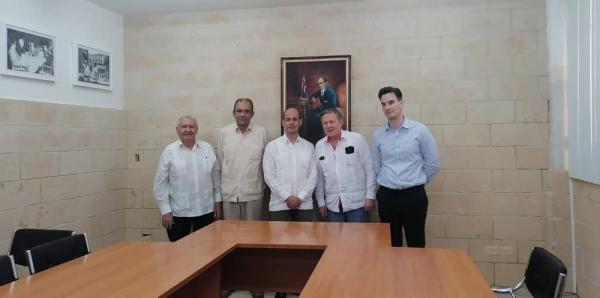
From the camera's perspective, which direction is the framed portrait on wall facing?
toward the camera

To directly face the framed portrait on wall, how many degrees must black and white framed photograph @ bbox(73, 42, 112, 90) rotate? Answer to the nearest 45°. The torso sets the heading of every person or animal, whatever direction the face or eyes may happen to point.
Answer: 0° — it already faces it

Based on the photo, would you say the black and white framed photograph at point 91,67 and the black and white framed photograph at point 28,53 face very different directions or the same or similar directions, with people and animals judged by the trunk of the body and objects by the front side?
same or similar directions

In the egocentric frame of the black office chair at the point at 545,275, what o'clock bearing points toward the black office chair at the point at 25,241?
the black office chair at the point at 25,241 is roughly at 1 o'clock from the black office chair at the point at 545,275.

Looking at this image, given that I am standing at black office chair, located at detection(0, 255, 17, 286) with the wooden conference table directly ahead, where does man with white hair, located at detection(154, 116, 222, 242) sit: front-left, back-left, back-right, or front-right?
front-left

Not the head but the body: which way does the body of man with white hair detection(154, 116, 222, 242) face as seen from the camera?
toward the camera

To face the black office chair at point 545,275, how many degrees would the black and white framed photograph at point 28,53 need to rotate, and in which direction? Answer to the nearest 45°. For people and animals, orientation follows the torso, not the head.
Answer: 0° — it already faces it

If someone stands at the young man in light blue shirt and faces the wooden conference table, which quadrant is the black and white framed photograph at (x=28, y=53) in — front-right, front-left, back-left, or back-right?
front-right

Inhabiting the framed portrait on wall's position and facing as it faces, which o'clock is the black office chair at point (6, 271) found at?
The black office chair is roughly at 1 o'clock from the framed portrait on wall.

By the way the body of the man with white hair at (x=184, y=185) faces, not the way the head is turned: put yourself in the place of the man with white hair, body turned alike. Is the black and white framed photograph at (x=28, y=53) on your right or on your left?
on your right

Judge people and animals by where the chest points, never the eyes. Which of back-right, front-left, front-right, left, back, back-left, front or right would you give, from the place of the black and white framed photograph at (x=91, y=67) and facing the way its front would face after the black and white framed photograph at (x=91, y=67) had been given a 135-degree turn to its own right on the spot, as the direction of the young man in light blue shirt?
back-left

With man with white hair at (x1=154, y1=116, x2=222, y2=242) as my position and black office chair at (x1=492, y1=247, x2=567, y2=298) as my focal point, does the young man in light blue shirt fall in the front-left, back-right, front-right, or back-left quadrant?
front-left

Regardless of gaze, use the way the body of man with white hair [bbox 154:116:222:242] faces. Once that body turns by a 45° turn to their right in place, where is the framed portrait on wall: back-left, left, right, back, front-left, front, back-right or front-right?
back-left

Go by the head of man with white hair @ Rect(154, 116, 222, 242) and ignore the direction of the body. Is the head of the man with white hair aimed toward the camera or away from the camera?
toward the camera

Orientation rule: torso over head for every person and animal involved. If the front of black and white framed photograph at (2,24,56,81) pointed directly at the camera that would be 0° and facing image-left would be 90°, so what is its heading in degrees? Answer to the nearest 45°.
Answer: approximately 315°
